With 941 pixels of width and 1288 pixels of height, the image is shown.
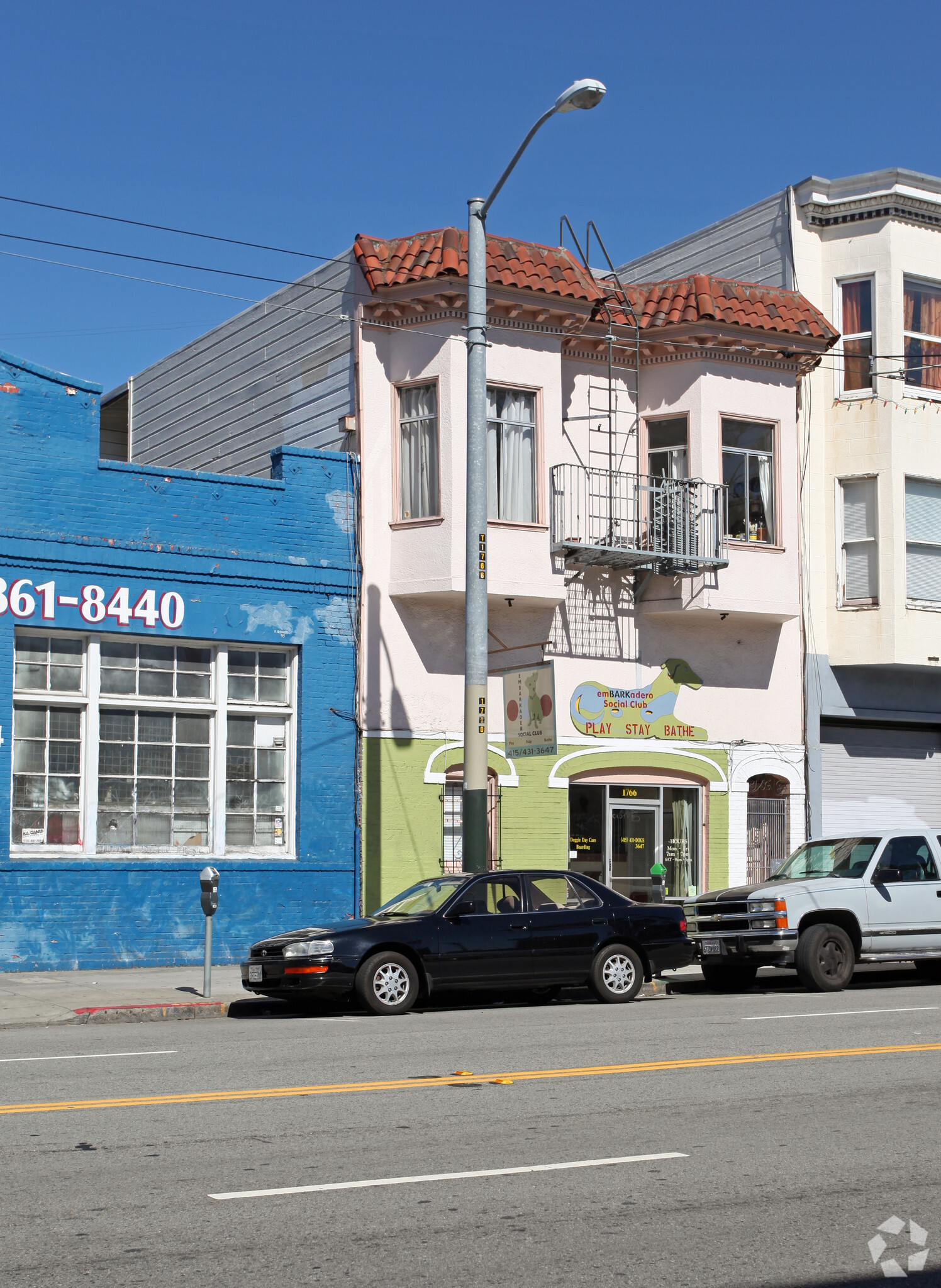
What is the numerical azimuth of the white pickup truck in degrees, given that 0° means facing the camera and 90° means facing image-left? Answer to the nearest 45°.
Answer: approximately 45°

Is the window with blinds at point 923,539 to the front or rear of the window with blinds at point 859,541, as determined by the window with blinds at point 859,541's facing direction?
to the rear

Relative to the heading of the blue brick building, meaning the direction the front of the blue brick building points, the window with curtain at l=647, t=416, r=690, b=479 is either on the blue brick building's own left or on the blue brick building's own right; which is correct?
on the blue brick building's own left

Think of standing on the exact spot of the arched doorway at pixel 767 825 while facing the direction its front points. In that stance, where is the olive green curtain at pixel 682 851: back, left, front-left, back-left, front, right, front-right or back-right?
front-right

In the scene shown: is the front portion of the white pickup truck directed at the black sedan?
yes

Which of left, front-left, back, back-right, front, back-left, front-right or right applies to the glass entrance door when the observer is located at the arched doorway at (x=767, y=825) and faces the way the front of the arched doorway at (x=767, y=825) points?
front-right

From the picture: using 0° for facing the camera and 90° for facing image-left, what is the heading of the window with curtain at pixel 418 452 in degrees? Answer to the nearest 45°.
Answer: approximately 45°

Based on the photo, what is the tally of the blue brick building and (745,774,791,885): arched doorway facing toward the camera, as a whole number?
2

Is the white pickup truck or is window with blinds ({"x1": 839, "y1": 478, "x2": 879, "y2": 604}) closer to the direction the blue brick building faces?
the white pickup truck
